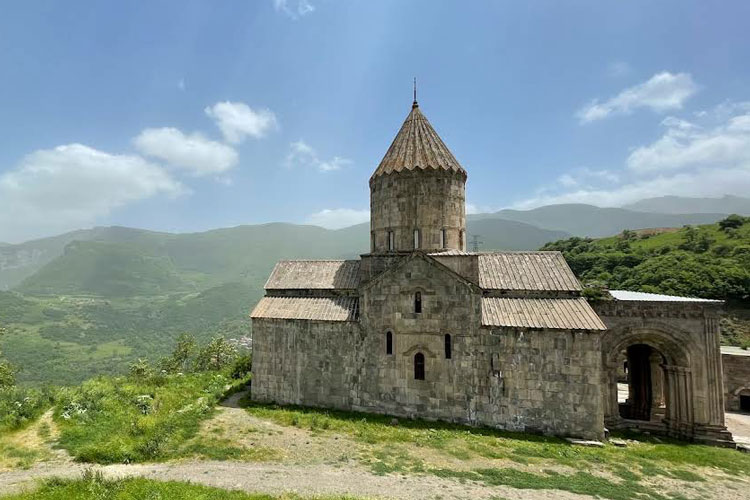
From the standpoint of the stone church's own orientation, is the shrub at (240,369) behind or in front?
behind

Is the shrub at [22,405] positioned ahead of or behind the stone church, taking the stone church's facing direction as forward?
behind
